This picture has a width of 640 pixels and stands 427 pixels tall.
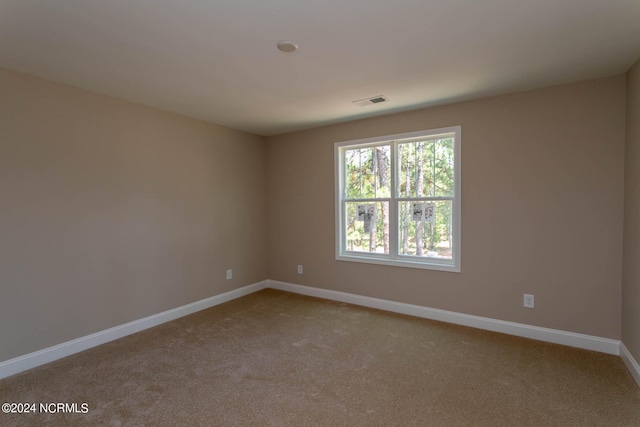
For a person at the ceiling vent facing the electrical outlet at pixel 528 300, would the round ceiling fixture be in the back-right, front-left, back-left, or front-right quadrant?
back-right

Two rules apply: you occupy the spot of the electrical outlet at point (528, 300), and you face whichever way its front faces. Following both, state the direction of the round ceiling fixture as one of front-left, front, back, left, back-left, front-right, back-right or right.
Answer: front-right

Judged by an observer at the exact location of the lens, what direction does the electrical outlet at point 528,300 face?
facing the viewer

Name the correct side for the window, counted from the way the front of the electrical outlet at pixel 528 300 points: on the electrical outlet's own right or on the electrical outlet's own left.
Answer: on the electrical outlet's own right

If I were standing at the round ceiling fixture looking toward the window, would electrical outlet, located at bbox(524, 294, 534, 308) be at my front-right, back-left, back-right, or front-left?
front-right

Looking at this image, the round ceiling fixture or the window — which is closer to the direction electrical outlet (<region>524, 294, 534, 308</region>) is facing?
the round ceiling fixture
